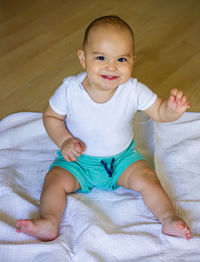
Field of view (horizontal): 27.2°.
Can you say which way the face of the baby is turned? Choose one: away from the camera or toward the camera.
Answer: toward the camera

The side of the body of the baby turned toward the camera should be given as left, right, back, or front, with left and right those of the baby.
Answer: front
